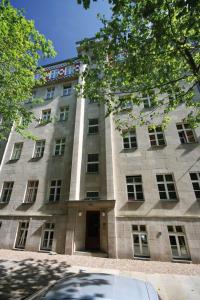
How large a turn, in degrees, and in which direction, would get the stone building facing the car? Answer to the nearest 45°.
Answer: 0° — it already faces it

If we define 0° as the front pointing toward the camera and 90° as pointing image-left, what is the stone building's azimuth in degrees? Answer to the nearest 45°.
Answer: approximately 0°

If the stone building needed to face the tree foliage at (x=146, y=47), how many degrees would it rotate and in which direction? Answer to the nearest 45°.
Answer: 0° — it already faces it
